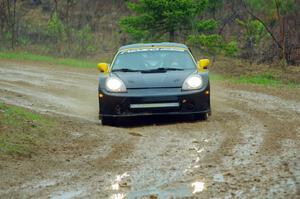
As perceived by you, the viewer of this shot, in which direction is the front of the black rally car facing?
facing the viewer
